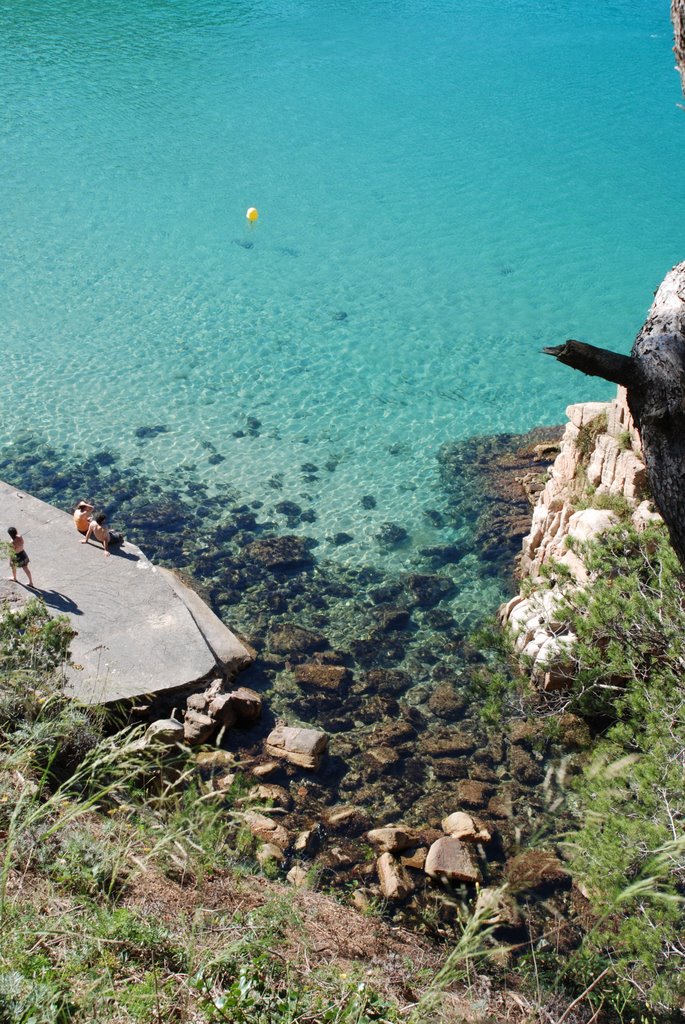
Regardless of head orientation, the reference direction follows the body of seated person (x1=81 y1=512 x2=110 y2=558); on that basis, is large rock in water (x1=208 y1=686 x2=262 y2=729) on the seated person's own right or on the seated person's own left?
on the seated person's own right

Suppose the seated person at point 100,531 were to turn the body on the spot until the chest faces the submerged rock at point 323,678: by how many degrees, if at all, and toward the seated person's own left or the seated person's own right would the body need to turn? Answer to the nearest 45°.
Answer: approximately 90° to the seated person's own right

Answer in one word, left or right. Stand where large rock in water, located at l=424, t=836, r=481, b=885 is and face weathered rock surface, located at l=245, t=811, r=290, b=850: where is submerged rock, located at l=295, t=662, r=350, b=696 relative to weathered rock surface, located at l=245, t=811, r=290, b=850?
right

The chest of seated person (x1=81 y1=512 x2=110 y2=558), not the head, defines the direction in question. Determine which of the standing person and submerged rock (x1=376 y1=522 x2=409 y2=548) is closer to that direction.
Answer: the submerged rock

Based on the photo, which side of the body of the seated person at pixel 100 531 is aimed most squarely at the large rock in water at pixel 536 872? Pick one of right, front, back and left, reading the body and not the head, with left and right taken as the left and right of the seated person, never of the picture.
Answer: right

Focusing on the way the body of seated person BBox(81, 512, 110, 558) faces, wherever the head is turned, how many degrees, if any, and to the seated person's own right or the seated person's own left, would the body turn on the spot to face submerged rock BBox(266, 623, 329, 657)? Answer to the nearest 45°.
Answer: approximately 90° to the seated person's own right

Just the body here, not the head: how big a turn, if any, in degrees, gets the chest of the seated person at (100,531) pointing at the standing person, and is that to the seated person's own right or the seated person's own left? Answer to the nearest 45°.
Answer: approximately 180°

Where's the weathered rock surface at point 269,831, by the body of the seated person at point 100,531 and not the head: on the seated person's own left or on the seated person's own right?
on the seated person's own right

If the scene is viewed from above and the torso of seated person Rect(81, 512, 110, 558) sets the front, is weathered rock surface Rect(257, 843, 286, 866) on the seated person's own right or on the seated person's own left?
on the seated person's own right

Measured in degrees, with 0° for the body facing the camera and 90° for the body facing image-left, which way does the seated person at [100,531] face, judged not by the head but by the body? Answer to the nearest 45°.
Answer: approximately 225°

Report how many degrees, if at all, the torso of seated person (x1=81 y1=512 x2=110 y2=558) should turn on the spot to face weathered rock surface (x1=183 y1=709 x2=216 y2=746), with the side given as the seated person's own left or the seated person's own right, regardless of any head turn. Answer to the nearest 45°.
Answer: approximately 135° to the seated person's own right

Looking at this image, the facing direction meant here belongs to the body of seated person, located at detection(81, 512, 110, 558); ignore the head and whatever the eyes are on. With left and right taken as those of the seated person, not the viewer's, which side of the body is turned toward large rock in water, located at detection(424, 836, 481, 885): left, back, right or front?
right
